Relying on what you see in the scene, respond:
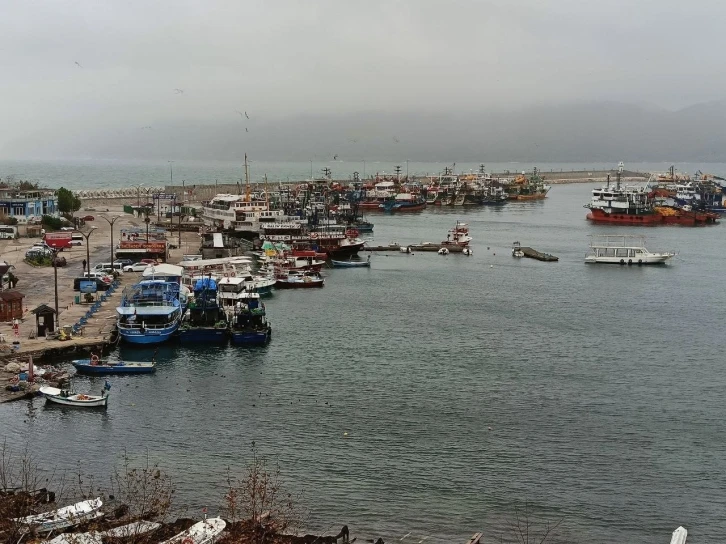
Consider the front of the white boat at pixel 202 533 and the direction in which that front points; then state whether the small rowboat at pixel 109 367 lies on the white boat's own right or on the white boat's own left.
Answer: on the white boat's own left

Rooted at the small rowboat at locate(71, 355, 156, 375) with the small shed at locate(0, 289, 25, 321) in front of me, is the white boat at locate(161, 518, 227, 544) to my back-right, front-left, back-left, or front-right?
back-left

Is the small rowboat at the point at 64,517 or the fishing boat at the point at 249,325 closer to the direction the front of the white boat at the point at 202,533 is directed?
the fishing boat

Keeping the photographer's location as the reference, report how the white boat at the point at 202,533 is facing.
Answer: facing away from the viewer and to the right of the viewer

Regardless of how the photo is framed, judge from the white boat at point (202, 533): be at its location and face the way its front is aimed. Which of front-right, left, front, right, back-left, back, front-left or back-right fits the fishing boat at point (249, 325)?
front-left
